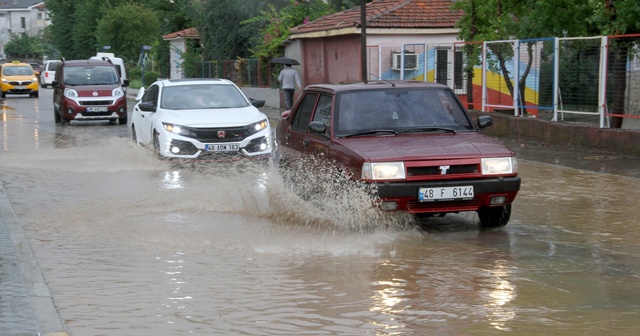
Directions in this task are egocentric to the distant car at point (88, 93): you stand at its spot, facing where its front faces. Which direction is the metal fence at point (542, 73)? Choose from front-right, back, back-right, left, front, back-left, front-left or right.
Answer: front-left

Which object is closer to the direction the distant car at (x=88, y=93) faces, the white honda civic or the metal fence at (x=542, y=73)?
the white honda civic

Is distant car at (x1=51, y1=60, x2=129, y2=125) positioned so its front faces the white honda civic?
yes

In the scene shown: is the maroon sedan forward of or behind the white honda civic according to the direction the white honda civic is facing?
forward

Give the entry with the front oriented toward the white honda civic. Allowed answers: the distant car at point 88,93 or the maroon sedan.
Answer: the distant car

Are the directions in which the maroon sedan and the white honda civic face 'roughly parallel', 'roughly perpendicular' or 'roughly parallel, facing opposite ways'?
roughly parallel

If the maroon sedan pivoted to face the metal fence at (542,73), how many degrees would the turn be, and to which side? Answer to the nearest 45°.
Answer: approximately 135° to its left

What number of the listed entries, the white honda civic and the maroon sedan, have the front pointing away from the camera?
0

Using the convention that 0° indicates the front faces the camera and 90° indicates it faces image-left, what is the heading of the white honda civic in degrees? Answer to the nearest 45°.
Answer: approximately 315°

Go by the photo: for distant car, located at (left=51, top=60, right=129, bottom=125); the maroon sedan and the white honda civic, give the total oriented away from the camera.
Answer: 0

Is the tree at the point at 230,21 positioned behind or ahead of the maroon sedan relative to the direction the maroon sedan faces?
behind

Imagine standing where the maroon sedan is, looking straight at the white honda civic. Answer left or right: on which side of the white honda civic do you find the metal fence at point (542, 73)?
right

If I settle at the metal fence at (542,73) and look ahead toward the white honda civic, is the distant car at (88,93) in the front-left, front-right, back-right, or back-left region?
front-right

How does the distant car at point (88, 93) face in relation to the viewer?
toward the camera

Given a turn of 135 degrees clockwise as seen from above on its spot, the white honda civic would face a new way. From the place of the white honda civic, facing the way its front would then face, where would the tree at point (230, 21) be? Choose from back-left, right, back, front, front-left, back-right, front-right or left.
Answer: right

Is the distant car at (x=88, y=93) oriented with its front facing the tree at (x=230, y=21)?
no

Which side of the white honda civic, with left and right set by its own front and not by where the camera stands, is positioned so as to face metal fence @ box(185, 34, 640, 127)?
left
